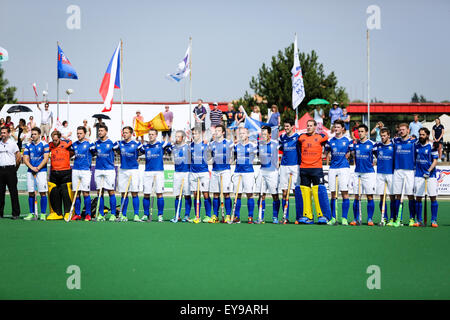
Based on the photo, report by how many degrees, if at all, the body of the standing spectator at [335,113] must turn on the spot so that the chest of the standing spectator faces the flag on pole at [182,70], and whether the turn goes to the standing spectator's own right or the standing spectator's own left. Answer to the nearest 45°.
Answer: approximately 45° to the standing spectator's own right

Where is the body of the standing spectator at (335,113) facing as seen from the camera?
toward the camera

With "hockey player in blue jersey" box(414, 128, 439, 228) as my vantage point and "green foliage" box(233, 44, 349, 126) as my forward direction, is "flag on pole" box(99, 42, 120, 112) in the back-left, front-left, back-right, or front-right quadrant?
front-left

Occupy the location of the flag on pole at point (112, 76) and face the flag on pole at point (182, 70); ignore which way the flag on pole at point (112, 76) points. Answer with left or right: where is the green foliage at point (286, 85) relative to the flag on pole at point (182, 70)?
left

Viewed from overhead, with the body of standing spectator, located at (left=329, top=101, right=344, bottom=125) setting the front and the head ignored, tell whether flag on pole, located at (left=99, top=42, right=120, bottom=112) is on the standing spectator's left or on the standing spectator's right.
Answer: on the standing spectator's right

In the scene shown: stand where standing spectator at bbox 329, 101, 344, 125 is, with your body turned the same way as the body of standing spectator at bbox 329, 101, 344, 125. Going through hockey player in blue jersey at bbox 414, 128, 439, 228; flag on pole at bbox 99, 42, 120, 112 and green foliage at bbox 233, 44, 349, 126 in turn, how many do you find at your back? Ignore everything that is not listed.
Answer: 1

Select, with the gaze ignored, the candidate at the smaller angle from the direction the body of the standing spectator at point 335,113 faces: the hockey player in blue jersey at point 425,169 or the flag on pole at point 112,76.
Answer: the hockey player in blue jersey

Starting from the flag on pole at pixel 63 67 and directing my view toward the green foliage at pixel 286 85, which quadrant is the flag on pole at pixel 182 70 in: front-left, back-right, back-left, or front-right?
front-right

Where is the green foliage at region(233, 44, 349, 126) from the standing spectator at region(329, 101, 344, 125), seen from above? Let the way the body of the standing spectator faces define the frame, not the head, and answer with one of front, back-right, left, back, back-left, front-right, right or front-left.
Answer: back

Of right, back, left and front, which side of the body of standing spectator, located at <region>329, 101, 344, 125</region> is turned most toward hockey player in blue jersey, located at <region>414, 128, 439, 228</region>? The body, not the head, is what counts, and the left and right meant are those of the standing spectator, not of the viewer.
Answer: front

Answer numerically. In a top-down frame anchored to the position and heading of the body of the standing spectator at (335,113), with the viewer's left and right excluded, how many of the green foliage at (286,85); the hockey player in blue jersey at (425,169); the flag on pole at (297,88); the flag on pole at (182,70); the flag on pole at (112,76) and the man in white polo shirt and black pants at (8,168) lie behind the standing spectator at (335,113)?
1

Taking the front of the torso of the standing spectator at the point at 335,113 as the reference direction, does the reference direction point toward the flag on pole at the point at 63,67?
no

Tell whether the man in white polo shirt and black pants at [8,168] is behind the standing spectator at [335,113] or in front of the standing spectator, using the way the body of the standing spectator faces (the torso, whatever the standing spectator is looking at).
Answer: in front

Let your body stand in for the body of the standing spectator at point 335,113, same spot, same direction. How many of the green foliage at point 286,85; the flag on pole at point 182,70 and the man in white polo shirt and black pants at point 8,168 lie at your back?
1
